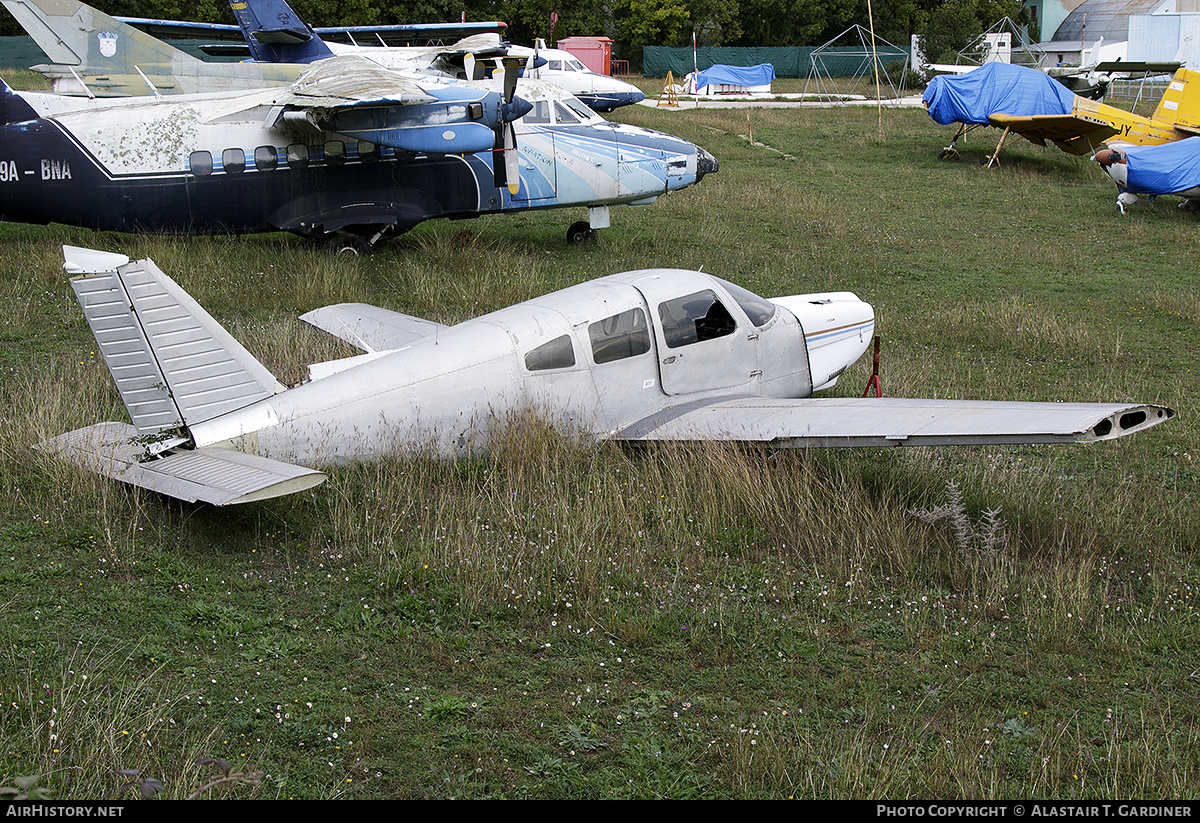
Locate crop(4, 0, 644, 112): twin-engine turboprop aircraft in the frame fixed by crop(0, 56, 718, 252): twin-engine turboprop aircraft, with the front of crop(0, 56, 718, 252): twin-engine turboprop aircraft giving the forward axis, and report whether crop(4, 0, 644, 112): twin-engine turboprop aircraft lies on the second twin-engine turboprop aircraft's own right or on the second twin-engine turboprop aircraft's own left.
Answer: on the second twin-engine turboprop aircraft's own left

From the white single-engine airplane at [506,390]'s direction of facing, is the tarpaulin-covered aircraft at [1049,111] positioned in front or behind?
in front

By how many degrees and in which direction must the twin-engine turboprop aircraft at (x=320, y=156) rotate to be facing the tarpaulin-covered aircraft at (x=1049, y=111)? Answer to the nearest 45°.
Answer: approximately 45° to its left

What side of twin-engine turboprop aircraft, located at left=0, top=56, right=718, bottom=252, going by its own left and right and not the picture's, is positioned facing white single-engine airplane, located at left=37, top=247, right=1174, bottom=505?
right

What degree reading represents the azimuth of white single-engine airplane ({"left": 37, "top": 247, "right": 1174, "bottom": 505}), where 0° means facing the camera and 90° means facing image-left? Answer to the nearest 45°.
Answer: approximately 225°

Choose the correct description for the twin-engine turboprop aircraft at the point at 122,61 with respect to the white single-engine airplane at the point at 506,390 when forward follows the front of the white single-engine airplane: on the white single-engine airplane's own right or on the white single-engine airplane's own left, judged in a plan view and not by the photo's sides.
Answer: on the white single-engine airplane's own left

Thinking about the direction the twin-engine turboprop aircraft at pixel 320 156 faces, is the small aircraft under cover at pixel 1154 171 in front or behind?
in front

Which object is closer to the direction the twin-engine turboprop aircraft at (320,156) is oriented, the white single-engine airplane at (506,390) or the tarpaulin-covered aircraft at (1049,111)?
the tarpaulin-covered aircraft

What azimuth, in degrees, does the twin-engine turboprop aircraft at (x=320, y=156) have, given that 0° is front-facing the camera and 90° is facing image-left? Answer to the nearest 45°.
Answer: approximately 270°

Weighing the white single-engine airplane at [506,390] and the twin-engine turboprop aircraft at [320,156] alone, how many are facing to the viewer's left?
0

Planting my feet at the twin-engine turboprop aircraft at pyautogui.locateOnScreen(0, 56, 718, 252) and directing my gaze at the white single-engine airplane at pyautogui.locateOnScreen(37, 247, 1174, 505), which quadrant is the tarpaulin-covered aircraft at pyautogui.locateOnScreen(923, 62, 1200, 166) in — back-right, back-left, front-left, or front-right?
back-left

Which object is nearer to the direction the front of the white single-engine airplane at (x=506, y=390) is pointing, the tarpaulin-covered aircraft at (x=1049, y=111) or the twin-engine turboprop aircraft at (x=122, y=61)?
the tarpaulin-covered aircraft

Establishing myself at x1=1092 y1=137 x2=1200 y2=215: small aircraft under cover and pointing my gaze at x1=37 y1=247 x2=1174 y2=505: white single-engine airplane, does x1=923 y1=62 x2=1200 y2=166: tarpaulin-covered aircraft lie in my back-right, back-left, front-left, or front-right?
back-right
